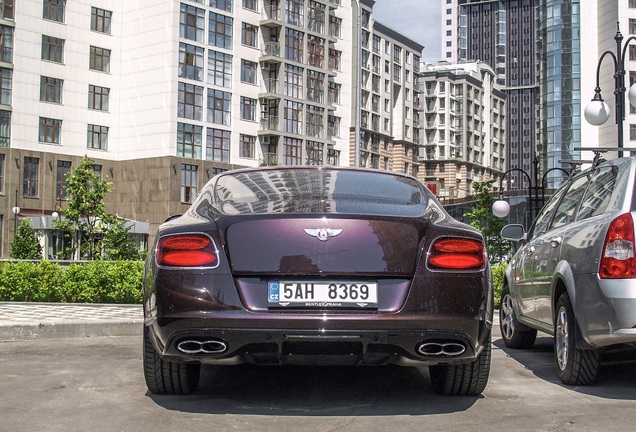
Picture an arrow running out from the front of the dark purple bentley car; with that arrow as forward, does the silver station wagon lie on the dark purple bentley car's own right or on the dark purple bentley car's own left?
on the dark purple bentley car's own right

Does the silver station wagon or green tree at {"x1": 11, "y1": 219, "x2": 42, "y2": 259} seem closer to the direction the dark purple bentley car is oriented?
the green tree

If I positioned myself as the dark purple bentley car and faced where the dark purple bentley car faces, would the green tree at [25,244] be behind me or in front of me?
in front

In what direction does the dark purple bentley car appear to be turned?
away from the camera
